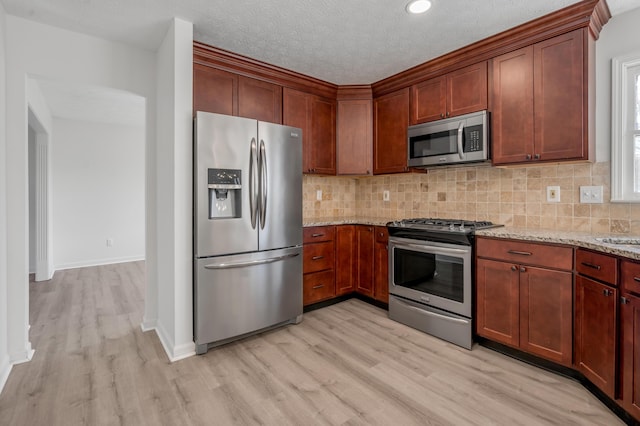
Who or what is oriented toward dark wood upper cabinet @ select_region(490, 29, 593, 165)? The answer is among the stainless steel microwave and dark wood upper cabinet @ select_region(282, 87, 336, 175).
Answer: dark wood upper cabinet @ select_region(282, 87, 336, 175)

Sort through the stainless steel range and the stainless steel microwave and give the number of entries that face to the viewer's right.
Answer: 0

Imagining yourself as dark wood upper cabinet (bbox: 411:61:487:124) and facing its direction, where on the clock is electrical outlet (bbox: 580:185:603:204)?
The electrical outlet is roughly at 8 o'clock from the dark wood upper cabinet.

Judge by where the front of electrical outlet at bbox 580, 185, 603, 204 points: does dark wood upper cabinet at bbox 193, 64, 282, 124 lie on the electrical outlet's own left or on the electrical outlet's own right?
on the electrical outlet's own right

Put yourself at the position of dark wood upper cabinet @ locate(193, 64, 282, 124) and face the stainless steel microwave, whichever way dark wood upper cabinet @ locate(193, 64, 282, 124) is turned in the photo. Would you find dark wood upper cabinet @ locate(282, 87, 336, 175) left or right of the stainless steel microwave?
left

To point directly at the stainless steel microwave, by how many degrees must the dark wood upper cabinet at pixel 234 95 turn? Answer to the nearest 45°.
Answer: approximately 45° to its left

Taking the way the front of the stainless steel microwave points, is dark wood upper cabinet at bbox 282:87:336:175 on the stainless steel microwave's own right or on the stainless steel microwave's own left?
on the stainless steel microwave's own right

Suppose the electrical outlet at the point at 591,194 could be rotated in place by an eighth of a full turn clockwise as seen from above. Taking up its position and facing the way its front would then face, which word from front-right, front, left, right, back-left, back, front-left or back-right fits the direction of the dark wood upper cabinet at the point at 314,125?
front-right

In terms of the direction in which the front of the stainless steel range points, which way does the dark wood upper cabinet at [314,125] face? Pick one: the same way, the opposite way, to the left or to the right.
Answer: to the left

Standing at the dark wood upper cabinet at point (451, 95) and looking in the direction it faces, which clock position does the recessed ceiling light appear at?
The recessed ceiling light is roughly at 11 o'clock from the dark wood upper cabinet.

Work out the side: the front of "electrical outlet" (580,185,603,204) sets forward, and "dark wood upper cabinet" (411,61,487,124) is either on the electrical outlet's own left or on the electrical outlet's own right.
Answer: on the electrical outlet's own right

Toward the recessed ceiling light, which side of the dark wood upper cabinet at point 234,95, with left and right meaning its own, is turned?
front

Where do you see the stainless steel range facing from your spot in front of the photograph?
facing the viewer and to the left of the viewer

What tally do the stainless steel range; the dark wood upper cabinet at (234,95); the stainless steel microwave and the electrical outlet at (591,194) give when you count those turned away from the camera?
0

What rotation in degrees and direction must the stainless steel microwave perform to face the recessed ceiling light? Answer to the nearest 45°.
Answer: approximately 45° to its left
